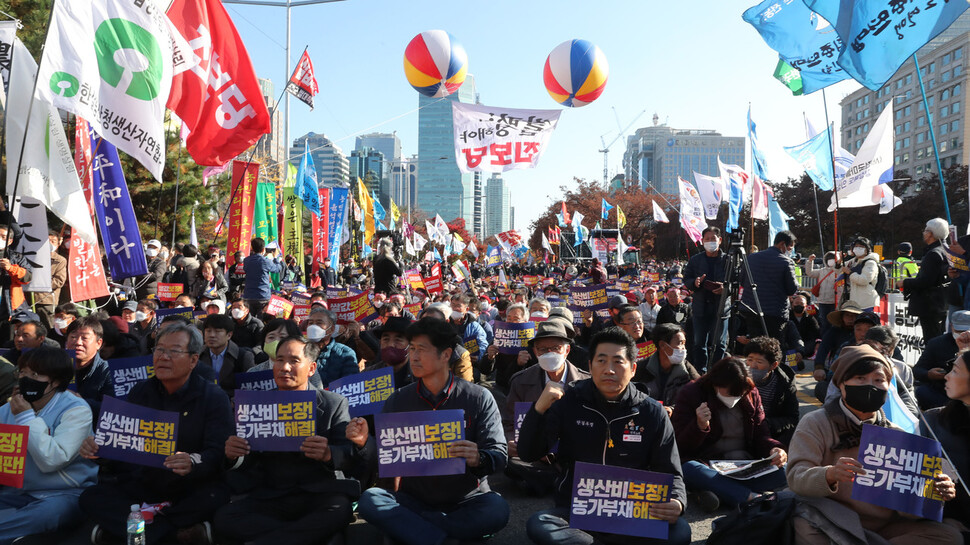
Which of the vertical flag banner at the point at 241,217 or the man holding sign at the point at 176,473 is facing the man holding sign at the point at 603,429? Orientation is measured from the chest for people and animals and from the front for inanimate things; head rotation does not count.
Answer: the vertical flag banner

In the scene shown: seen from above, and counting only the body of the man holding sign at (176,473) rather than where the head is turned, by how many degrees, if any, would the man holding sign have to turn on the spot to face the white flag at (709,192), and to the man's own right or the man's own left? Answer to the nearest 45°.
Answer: approximately 180°

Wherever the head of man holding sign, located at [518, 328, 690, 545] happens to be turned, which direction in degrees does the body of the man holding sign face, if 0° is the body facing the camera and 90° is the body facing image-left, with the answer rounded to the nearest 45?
approximately 0°

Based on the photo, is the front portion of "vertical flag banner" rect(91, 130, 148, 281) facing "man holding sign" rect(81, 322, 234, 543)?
yes

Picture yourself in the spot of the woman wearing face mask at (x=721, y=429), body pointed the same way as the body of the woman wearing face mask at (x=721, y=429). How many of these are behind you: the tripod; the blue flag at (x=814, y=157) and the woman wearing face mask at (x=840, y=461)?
2

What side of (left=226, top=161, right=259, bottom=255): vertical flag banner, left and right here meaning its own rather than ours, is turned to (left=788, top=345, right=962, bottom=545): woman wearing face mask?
front

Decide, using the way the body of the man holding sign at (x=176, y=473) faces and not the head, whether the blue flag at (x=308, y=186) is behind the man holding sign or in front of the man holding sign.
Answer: behind

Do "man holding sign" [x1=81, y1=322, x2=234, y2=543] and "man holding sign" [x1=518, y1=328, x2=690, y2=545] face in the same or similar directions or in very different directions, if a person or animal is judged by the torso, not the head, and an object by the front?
same or similar directions

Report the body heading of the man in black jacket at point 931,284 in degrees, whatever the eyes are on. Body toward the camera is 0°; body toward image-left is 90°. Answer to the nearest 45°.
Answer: approximately 90°

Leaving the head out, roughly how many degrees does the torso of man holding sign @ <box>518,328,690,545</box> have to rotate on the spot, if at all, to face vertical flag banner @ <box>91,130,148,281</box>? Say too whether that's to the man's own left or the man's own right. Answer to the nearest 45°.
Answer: approximately 135° to the man's own right

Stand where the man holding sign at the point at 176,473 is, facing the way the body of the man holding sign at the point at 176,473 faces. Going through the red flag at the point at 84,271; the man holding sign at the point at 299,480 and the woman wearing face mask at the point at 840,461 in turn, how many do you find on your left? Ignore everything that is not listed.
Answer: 2

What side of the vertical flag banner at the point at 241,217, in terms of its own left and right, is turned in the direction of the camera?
front

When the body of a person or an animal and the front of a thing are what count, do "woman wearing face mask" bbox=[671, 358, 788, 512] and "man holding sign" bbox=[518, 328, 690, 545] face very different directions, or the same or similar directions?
same or similar directions

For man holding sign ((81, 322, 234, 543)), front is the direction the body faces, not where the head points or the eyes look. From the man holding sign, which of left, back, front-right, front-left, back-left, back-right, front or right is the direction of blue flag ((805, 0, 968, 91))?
back-left

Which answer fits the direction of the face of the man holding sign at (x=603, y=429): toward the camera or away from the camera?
toward the camera

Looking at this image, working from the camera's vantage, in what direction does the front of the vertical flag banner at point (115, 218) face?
facing the viewer

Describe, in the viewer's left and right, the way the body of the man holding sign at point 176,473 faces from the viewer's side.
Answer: facing the viewer and to the left of the viewer
